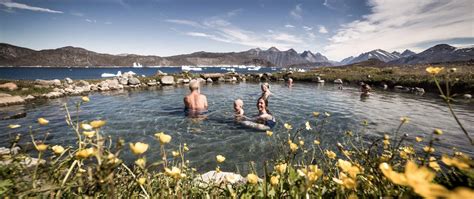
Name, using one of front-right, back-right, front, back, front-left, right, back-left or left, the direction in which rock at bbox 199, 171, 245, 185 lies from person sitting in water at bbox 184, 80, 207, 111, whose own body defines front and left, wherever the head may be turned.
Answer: back

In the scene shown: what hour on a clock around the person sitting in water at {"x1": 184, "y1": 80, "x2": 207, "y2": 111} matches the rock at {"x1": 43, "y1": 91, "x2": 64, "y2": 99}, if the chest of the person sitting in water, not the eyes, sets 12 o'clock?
The rock is roughly at 10 o'clock from the person sitting in water.

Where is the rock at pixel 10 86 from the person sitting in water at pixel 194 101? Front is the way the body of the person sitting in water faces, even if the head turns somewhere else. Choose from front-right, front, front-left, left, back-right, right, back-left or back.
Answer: front-left

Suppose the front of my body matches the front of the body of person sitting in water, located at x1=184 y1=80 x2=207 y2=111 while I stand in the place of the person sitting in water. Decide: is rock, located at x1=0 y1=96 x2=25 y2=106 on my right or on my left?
on my left

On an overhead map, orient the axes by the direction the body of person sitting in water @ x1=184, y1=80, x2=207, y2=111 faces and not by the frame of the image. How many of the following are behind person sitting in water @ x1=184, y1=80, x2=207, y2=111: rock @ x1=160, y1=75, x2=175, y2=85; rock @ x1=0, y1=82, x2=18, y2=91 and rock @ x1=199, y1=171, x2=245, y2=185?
1

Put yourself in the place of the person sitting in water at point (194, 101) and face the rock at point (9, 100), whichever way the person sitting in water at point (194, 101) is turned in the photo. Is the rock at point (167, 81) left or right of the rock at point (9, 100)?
right

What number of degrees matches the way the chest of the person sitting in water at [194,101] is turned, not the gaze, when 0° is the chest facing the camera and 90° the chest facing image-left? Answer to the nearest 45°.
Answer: approximately 180°

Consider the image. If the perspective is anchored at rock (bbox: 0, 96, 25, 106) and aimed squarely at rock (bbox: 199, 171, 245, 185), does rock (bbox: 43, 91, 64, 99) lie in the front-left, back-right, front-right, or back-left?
back-left
